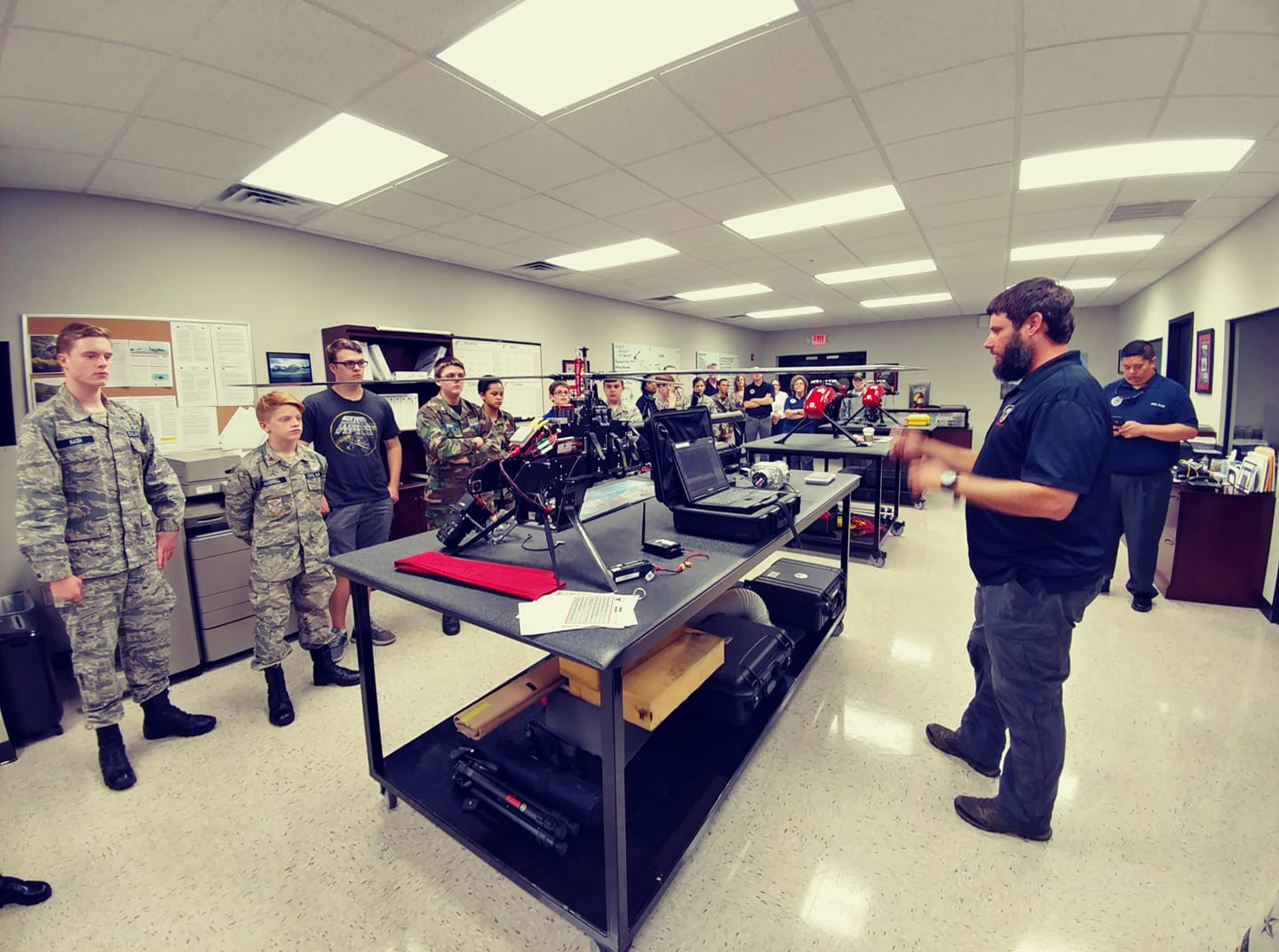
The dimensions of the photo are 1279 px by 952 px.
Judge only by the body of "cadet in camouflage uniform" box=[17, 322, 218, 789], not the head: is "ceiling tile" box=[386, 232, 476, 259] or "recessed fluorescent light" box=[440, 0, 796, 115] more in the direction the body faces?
the recessed fluorescent light

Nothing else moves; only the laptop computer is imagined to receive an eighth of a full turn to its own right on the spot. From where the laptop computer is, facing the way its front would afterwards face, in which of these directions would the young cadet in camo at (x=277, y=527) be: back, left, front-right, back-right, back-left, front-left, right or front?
right

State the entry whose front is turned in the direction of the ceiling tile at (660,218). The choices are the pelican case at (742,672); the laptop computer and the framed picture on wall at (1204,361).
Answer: the framed picture on wall

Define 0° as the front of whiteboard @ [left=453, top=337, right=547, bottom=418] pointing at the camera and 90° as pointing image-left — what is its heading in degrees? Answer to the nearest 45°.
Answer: approximately 315°
